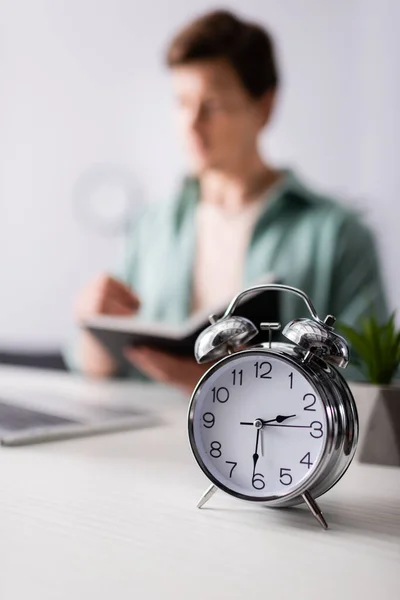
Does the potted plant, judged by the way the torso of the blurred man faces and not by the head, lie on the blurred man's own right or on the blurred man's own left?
on the blurred man's own left

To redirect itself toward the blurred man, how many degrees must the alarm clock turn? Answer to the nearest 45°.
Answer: approximately 135° to its right

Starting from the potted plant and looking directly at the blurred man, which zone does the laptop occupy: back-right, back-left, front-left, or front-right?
front-left

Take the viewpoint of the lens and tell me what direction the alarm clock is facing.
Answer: facing the viewer and to the left of the viewer

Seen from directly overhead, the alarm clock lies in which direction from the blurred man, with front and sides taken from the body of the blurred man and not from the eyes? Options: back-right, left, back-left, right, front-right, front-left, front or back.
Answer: front-left

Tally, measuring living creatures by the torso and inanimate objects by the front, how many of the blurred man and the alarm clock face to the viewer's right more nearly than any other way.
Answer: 0
